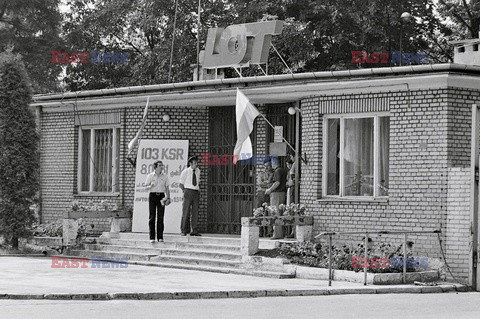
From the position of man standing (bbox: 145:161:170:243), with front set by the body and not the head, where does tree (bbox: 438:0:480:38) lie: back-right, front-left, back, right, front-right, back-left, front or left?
back-left

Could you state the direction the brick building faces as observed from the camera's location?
facing the viewer and to the left of the viewer

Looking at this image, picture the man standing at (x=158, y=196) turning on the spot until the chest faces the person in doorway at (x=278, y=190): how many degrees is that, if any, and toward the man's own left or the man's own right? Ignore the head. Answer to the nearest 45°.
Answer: approximately 90° to the man's own left

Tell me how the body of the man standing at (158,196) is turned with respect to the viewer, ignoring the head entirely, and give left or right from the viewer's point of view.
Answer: facing the viewer

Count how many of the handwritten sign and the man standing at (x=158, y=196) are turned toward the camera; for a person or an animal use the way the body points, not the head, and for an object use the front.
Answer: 2

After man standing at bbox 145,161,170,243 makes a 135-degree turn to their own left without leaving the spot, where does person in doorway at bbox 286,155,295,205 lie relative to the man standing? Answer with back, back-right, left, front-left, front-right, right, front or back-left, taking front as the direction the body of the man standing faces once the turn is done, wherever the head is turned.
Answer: front-right

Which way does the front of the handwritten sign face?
toward the camera

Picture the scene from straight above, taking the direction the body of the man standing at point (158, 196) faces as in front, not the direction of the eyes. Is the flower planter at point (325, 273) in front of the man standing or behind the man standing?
in front
